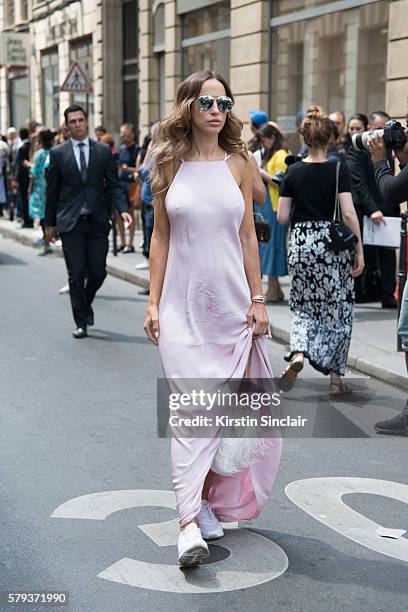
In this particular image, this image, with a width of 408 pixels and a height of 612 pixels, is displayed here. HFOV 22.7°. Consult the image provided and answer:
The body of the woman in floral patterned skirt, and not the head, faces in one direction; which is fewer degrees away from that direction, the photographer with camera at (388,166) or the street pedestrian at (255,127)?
the street pedestrian

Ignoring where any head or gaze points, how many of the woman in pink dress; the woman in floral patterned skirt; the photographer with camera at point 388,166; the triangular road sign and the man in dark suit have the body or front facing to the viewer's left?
1

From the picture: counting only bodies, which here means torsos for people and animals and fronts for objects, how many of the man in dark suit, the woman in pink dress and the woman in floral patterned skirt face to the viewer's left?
0

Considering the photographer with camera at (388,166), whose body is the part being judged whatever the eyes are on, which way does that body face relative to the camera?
to the viewer's left

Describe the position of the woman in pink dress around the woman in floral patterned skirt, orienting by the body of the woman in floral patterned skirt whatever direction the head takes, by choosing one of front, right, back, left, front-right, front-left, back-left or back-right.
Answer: back

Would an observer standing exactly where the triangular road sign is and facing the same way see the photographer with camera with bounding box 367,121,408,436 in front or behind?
in front

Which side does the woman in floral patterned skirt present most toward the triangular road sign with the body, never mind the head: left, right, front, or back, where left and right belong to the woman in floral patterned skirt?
front

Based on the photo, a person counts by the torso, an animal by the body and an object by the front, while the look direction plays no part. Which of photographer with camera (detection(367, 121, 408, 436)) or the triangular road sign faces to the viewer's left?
the photographer with camera

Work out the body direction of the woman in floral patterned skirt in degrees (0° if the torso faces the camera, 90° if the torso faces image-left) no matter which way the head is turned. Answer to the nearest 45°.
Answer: approximately 180°

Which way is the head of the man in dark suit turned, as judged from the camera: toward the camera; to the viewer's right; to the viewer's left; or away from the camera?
toward the camera

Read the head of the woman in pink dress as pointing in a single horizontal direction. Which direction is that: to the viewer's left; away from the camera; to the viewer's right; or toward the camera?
toward the camera

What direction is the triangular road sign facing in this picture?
toward the camera

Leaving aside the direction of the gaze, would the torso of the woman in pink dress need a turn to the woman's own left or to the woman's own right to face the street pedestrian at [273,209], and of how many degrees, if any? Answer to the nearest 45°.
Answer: approximately 180°

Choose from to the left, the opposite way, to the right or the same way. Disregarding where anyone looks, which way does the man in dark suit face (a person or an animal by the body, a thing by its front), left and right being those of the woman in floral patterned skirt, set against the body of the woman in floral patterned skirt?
the opposite way

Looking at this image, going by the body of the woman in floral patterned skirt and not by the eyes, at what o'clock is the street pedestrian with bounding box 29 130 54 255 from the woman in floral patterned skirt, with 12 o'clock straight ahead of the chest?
The street pedestrian is roughly at 11 o'clock from the woman in floral patterned skirt.

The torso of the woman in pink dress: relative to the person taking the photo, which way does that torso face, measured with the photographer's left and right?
facing the viewer
